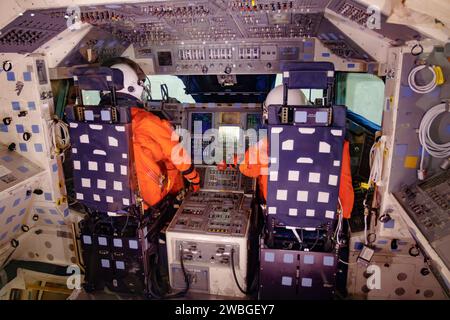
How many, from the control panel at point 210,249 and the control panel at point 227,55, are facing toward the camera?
2

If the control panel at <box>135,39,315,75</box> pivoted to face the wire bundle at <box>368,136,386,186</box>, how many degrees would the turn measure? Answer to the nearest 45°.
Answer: approximately 45° to its left

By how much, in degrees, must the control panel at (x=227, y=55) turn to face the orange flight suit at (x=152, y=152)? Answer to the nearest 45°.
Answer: approximately 45° to its right

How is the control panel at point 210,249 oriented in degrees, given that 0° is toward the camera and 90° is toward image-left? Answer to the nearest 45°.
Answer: approximately 0°

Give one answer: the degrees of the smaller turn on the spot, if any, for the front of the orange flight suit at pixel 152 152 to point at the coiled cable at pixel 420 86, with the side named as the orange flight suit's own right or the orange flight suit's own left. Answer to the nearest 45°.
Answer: approximately 45° to the orange flight suit's own right

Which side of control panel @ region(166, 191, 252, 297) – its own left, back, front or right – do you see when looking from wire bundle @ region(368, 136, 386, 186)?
left

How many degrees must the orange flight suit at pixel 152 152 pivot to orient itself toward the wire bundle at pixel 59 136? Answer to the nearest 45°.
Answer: approximately 90° to its left

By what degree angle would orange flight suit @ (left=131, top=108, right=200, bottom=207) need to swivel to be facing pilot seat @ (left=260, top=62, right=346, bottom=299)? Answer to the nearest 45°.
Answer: approximately 90° to its right

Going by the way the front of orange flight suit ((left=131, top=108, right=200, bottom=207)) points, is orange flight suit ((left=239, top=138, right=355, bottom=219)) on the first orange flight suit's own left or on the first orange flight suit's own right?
on the first orange flight suit's own right

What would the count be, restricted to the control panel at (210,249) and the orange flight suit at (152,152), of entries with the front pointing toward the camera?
1

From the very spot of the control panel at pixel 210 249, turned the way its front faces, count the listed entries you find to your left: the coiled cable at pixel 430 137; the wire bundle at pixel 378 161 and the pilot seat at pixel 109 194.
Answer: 2

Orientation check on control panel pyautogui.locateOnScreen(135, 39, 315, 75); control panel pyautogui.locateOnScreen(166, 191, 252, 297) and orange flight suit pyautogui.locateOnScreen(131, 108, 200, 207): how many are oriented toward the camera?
2
